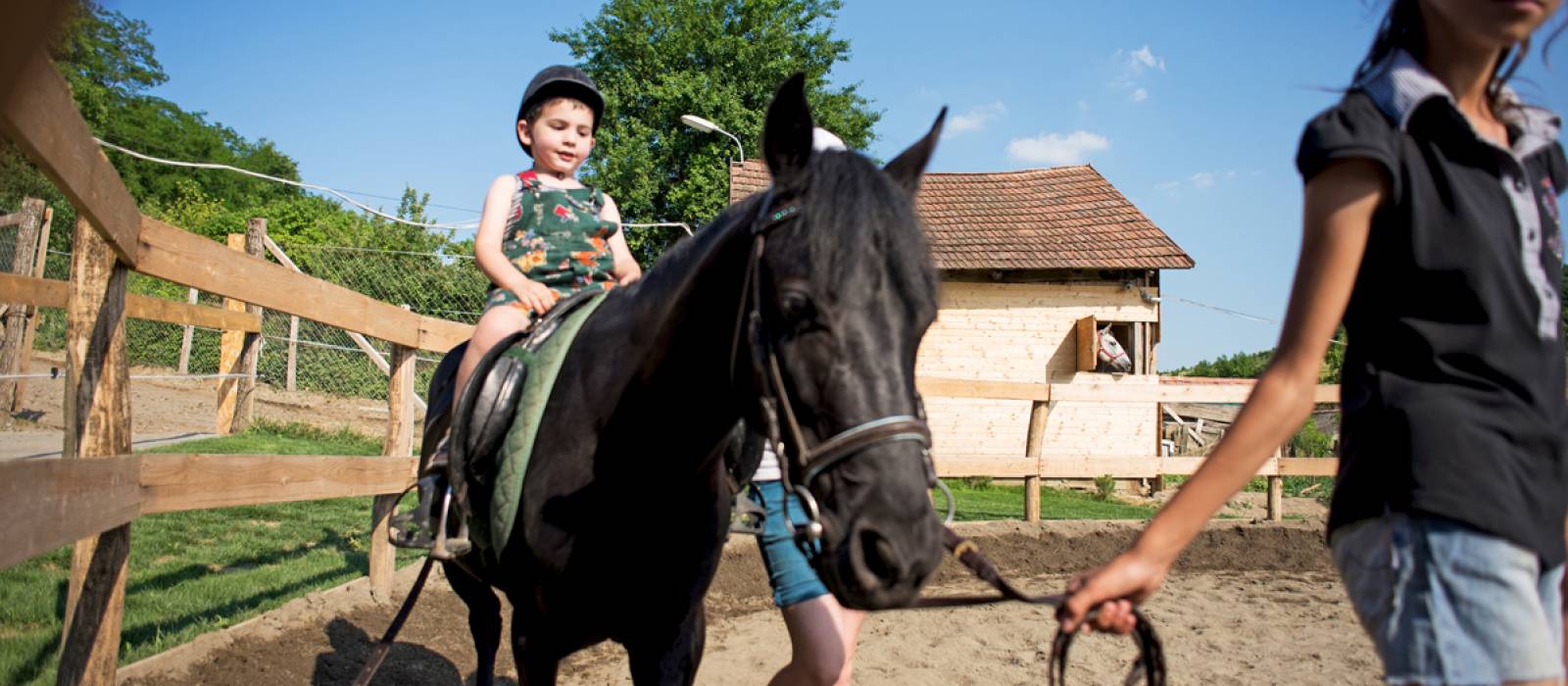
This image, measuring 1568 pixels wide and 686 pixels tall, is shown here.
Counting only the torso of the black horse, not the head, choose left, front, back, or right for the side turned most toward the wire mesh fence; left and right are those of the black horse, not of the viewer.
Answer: back

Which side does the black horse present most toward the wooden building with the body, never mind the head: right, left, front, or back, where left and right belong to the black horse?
left

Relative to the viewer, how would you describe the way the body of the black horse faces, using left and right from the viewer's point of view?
facing the viewer and to the right of the viewer

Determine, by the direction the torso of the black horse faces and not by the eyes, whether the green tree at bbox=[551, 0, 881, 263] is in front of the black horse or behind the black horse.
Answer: behind
